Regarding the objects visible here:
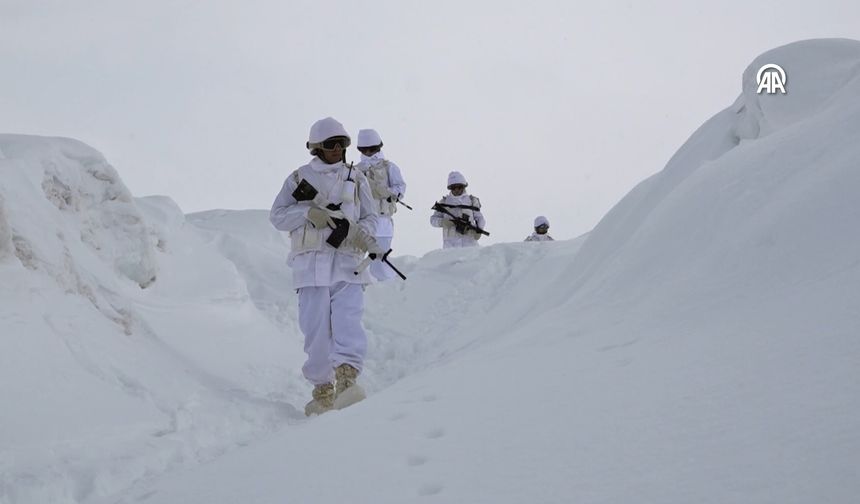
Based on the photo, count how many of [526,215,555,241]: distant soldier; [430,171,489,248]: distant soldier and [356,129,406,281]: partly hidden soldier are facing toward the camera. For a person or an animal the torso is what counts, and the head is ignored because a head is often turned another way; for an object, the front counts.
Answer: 3

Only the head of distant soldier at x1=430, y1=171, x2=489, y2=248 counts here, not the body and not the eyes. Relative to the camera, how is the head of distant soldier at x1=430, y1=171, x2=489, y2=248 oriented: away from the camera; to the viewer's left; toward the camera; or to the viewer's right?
toward the camera

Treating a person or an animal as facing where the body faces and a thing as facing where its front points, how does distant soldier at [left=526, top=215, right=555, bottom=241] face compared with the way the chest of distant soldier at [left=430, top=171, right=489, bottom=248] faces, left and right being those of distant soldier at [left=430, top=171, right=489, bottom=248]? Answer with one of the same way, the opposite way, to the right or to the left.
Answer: the same way

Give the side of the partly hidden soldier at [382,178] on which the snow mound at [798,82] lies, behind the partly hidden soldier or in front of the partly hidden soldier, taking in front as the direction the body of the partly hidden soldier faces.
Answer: in front

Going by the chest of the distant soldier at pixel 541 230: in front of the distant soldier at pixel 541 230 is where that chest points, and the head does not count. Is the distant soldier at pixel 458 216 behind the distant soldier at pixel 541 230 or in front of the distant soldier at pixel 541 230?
in front

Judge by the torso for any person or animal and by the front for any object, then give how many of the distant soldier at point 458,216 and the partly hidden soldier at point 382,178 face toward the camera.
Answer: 2

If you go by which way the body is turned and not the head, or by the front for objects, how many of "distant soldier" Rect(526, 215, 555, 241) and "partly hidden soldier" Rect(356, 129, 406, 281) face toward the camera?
2

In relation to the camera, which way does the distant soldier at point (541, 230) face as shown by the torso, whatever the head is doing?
toward the camera

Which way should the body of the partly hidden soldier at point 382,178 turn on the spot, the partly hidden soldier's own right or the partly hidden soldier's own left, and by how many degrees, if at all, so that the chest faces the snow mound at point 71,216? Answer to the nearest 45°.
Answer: approximately 45° to the partly hidden soldier's own right

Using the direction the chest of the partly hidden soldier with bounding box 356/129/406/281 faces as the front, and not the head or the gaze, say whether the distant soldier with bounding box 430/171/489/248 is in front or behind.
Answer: behind

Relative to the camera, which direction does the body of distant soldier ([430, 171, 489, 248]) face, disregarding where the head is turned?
toward the camera

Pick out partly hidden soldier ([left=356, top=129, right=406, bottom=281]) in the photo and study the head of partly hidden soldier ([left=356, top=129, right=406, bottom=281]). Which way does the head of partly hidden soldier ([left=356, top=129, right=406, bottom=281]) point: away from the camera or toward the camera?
toward the camera

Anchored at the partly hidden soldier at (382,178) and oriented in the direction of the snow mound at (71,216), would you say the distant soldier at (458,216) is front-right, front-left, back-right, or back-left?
back-right

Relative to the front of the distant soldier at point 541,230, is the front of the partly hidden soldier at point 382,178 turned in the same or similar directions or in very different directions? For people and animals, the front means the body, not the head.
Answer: same or similar directions

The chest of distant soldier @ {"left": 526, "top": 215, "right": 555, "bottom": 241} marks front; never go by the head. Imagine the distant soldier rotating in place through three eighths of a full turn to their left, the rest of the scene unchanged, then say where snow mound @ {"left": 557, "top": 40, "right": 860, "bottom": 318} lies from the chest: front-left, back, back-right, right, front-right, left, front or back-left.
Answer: back-right

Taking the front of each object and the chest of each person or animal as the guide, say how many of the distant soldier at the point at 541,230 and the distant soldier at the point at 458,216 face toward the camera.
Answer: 2
